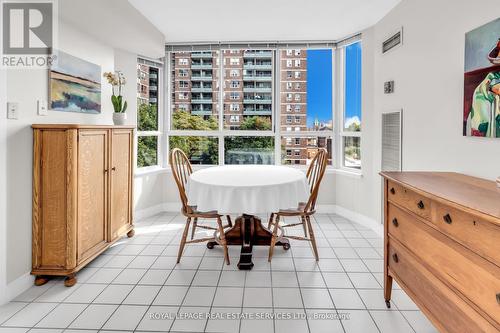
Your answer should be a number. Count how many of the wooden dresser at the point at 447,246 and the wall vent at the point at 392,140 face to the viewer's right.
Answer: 0

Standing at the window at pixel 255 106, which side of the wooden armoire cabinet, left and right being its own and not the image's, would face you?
left

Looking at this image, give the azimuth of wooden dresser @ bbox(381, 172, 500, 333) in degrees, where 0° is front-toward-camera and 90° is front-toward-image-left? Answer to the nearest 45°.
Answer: approximately 45°

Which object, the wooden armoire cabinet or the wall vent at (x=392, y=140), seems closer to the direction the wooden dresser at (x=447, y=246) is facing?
the wooden armoire cabinet

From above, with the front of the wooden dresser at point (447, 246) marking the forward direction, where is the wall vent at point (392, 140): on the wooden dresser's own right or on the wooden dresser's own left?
on the wooden dresser's own right

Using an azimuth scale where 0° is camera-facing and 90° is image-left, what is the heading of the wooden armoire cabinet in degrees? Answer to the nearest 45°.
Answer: approximately 315°
